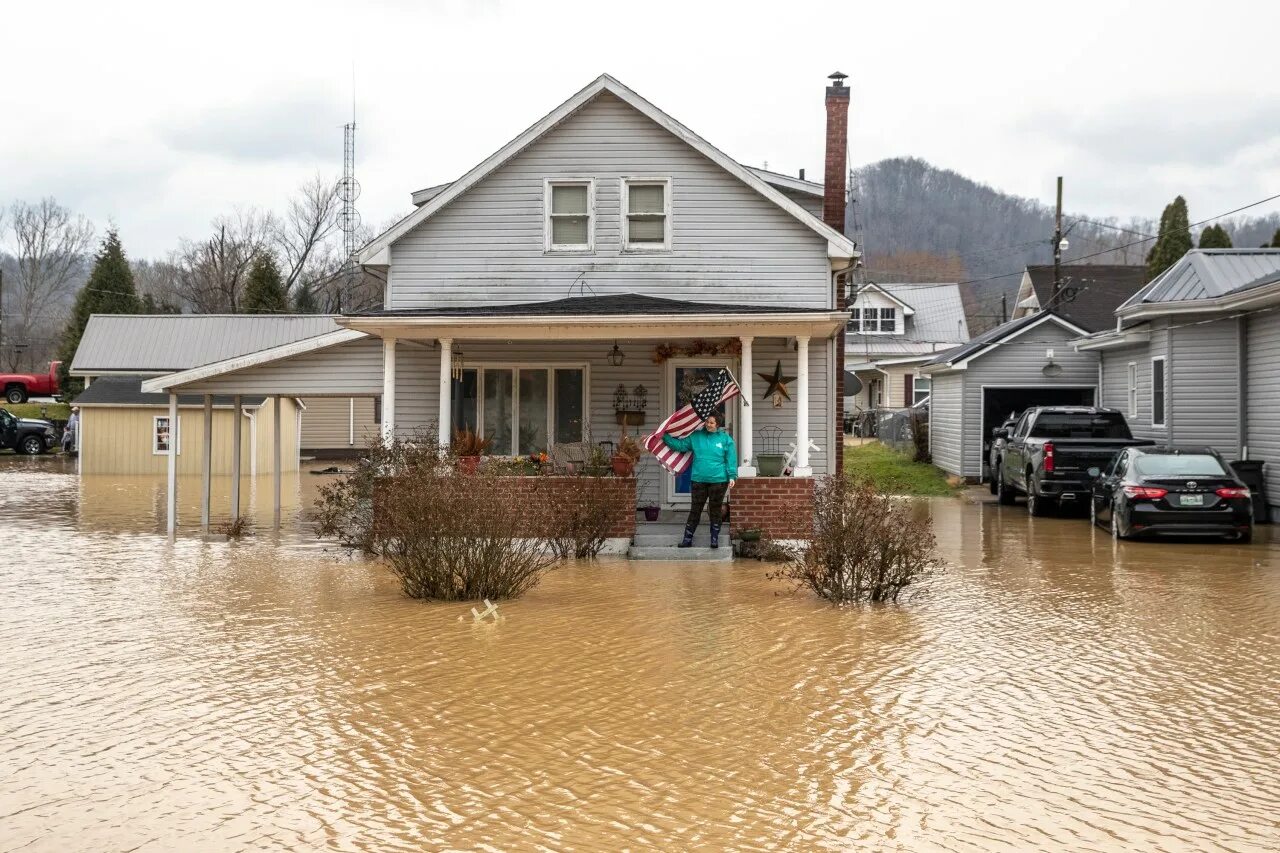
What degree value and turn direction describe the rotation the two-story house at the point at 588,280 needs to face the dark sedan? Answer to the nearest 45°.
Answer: approximately 90° to its left

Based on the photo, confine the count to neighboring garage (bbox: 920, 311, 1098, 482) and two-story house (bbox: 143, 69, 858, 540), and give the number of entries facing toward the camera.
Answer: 2

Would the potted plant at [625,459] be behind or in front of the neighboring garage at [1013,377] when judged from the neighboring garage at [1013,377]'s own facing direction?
in front

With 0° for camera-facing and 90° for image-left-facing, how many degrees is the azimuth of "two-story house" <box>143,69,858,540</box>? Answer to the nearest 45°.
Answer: approximately 0°

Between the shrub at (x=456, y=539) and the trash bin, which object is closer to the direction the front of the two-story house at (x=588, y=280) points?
the shrub

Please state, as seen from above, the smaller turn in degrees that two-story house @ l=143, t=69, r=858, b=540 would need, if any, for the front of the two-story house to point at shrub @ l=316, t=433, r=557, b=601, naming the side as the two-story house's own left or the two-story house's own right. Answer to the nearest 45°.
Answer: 0° — it already faces it

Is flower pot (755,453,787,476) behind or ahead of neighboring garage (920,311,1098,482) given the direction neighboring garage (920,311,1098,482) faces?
ahead

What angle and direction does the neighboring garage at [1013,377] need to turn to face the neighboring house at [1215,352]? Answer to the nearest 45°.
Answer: approximately 45° to its left

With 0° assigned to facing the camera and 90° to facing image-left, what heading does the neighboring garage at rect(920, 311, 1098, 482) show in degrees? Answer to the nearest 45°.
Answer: approximately 0°

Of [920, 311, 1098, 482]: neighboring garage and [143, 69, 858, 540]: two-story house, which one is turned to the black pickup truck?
the neighboring garage
